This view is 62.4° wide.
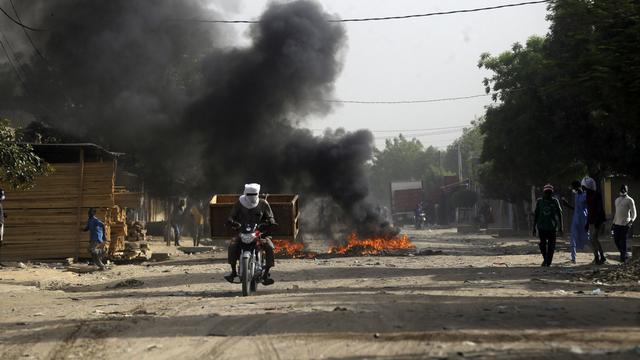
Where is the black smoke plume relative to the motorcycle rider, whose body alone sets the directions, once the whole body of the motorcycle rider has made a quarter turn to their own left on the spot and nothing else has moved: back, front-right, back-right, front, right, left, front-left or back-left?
left

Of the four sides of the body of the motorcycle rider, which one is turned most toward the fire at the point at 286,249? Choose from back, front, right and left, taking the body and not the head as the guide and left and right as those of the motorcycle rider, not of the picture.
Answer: back

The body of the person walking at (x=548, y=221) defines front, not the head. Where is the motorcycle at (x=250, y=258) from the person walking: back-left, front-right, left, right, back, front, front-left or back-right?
front-right

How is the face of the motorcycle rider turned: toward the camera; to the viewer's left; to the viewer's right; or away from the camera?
toward the camera

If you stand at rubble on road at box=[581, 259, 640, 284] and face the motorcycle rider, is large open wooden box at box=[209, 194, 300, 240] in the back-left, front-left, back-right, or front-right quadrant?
front-right

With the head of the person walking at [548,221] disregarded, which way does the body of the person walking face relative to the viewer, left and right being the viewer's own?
facing the viewer

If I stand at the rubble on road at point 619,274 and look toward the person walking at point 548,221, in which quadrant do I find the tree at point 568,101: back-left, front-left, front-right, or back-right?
front-right

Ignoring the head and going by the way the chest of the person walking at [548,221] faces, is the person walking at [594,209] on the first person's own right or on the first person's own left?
on the first person's own left

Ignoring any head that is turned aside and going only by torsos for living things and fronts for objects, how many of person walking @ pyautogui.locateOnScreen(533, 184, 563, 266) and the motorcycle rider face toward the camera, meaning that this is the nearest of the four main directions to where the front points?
2

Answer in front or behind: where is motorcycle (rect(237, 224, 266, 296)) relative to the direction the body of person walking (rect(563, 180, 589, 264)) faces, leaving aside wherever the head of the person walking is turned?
in front

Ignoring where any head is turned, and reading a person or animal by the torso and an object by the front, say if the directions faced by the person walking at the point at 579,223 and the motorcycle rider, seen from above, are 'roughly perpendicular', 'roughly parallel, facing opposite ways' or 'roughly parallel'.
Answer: roughly perpendicular

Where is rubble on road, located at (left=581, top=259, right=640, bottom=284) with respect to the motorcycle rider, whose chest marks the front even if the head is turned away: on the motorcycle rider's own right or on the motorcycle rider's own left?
on the motorcycle rider's own left

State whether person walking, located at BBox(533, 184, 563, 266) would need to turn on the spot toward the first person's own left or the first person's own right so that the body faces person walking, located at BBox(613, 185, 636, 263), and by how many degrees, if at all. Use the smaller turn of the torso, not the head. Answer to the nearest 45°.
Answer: approximately 90° to the first person's own left
